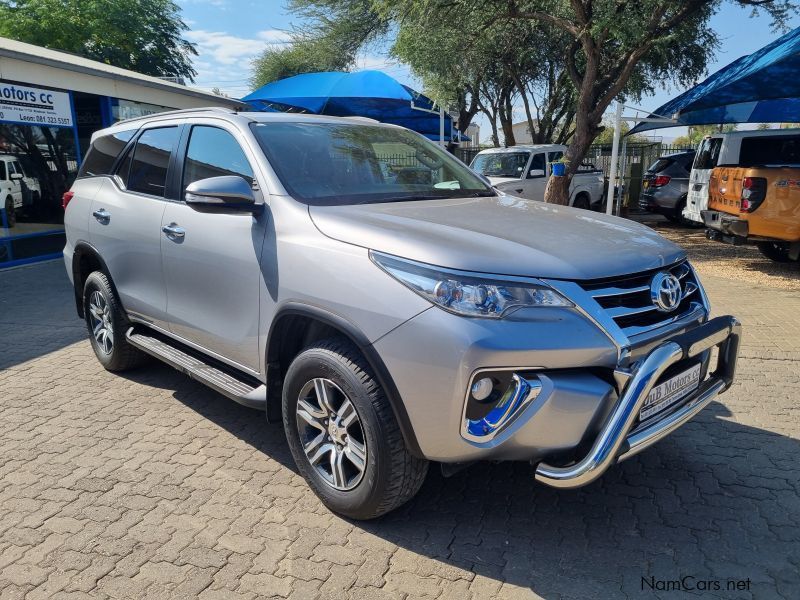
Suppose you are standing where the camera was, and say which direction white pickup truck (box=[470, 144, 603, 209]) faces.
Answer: facing the viewer and to the left of the viewer

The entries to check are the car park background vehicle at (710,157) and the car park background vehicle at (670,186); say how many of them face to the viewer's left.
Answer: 0

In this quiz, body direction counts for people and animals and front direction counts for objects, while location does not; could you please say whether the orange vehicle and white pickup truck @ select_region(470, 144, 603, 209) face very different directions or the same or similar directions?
very different directions

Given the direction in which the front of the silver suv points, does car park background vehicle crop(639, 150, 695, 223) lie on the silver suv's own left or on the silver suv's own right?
on the silver suv's own left

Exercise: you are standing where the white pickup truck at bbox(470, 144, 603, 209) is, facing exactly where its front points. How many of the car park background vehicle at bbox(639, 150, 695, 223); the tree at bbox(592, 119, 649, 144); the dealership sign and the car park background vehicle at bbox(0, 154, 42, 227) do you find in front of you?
2

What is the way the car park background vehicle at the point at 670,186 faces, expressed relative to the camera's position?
facing away from the viewer and to the right of the viewer

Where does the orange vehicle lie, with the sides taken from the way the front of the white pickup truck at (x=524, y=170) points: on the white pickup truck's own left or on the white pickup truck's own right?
on the white pickup truck's own left

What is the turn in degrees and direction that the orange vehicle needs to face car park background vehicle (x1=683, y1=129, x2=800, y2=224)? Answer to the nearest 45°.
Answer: approximately 45° to its left

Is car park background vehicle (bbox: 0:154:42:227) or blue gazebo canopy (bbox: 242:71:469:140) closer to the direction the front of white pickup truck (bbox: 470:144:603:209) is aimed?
the car park background vehicle

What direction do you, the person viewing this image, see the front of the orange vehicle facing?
facing away from the viewer and to the right of the viewer

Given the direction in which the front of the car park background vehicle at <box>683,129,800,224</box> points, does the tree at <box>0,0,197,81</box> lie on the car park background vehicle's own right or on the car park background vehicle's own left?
on the car park background vehicle's own left

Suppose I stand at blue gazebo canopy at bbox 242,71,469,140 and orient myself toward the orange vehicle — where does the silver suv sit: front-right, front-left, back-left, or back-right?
front-right

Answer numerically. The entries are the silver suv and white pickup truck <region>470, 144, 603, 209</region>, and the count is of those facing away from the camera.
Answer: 0

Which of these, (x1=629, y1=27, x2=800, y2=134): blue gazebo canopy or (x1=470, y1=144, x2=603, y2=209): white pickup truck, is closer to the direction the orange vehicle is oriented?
the blue gazebo canopy

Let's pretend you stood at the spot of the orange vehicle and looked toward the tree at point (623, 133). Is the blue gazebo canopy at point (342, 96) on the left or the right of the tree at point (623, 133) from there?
left
